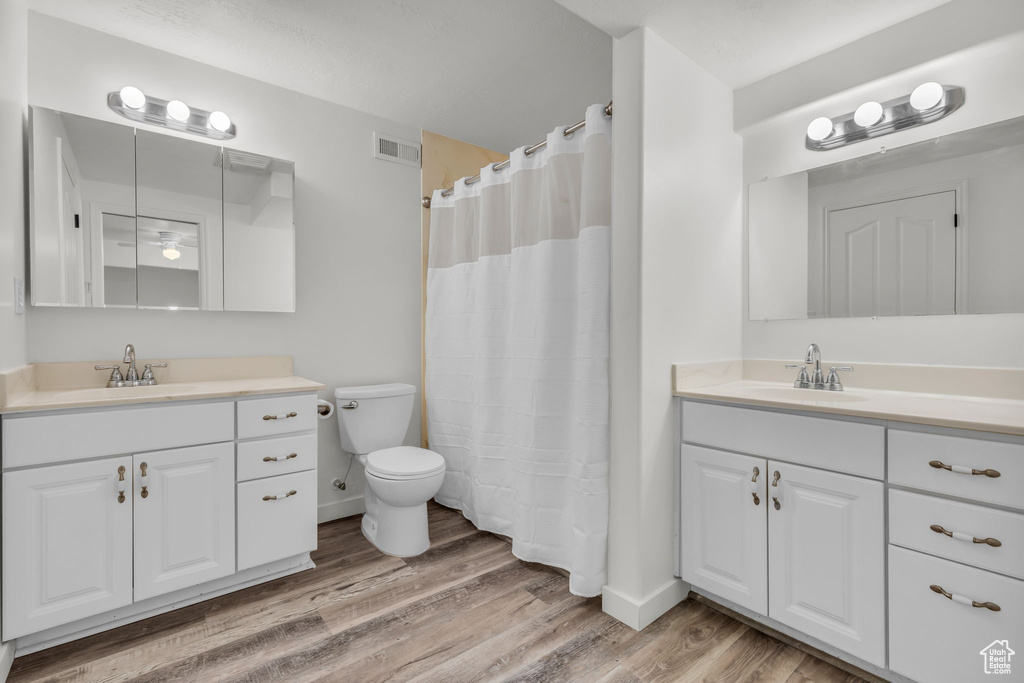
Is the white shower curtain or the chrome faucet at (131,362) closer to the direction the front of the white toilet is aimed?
the white shower curtain

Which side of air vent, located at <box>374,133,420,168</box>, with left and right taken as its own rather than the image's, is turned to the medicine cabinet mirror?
right

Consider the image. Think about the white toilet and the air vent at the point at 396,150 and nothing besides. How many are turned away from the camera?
0

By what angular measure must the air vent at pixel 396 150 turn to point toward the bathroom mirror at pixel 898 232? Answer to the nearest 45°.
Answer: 0° — it already faces it

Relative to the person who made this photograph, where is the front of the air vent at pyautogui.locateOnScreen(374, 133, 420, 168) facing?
facing the viewer and to the right of the viewer

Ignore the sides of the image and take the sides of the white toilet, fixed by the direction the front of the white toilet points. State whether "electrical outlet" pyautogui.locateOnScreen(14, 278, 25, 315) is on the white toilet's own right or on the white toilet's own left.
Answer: on the white toilet's own right

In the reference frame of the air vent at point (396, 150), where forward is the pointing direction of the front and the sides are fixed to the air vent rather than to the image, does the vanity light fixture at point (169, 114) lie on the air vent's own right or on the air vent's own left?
on the air vent's own right
